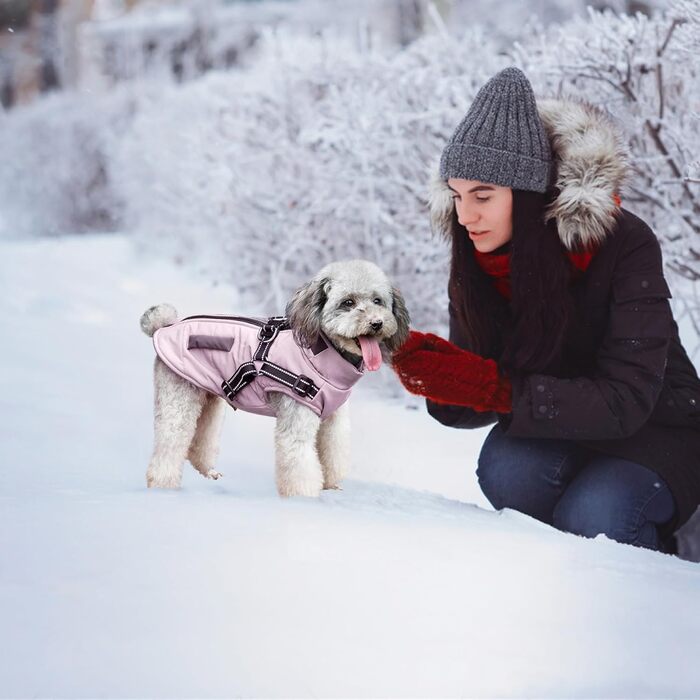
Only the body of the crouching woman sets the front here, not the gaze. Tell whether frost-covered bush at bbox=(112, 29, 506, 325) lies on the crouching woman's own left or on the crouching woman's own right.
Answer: on the crouching woman's own right

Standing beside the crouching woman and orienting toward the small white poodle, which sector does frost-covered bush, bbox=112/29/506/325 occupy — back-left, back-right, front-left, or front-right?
front-right

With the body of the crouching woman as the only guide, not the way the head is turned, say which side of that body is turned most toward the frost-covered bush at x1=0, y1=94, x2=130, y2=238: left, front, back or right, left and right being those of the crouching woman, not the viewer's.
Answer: right

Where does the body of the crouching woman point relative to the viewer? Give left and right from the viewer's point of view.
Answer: facing the viewer and to the left of the viewer

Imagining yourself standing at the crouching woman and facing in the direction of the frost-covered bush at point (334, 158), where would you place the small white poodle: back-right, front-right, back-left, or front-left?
front-left

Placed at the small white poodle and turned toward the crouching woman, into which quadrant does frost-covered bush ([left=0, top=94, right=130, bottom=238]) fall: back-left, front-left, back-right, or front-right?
back-left
